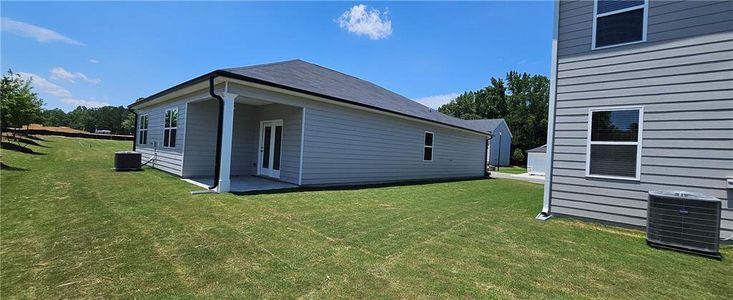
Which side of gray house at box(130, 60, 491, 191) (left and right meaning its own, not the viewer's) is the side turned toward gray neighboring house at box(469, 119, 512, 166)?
front

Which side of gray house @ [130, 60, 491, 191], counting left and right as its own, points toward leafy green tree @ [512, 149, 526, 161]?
front

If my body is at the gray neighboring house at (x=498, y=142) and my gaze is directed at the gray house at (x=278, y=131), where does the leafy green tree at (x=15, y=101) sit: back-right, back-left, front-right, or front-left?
front-right

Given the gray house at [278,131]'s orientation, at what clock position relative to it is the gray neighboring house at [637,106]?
The gray neighboring house is roughly at 3 o'clock from the gray house.

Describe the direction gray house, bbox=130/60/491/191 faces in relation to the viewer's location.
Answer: facing away from the viewer and to the right of the viewer

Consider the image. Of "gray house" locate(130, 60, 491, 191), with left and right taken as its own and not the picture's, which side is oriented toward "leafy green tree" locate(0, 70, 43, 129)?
left
